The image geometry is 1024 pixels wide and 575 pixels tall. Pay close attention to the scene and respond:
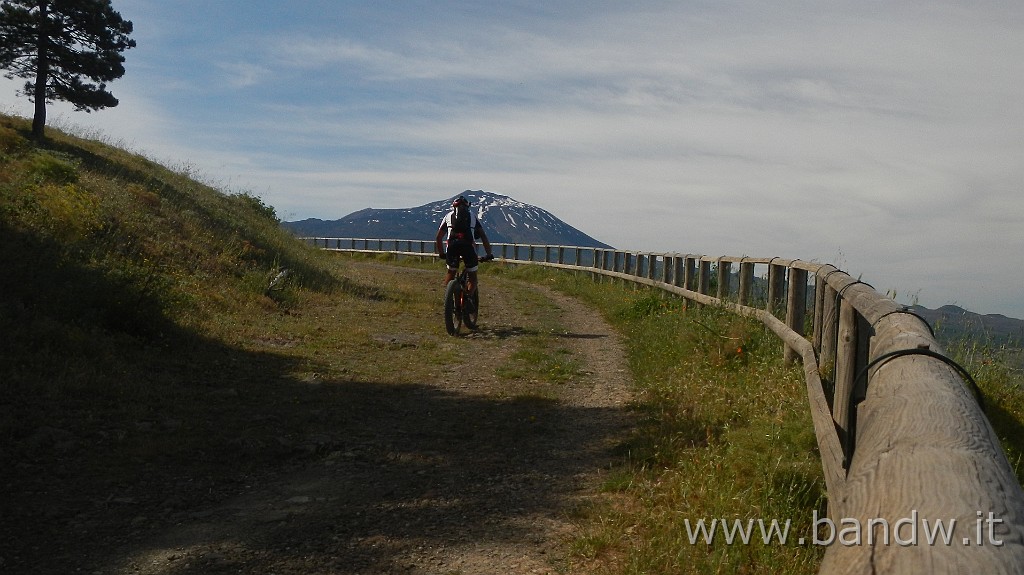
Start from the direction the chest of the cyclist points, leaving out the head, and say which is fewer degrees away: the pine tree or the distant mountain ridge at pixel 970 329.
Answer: the distant mountain ridge

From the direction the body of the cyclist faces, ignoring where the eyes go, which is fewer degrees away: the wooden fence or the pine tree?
the wooden fence
